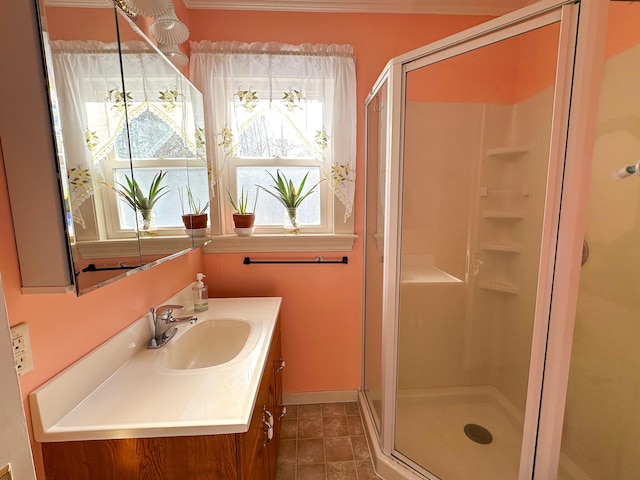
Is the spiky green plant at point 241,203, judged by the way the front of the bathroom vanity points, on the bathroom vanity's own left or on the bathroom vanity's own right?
on the bathroom vanity's own left

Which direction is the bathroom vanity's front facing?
to the viewer's right

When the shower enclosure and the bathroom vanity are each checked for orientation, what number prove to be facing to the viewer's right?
1

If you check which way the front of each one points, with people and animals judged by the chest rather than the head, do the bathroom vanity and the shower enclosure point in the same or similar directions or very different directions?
very different directions

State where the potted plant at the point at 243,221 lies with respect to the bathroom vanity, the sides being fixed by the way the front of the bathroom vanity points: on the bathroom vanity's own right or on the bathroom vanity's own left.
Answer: on the bathroom vanity's own left

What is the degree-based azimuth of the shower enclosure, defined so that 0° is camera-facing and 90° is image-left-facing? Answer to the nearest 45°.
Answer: approximately 45°

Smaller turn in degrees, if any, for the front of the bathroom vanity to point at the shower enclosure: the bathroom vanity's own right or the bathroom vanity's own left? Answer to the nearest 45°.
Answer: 0° — it already faces it
